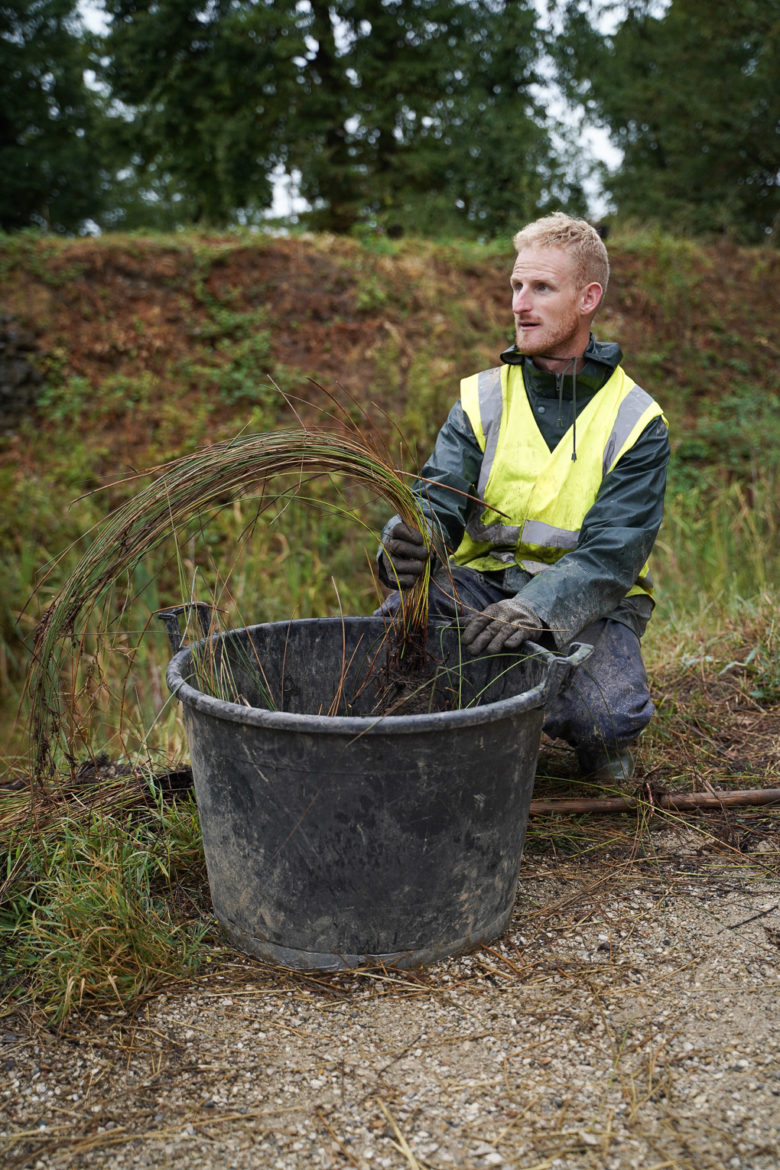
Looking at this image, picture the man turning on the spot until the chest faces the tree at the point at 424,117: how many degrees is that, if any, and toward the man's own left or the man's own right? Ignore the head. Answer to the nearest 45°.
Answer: approximately 135° to the man's own right

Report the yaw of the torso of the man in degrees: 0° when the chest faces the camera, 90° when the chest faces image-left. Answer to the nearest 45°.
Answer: approximately 45°

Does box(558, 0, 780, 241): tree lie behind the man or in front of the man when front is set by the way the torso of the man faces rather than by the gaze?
behind

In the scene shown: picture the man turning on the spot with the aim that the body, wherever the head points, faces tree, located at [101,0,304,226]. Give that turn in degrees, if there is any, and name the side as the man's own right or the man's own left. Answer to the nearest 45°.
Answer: approximately 135° to the man's own right

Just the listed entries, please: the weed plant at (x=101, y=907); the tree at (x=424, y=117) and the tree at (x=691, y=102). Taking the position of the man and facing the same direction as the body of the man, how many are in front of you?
1

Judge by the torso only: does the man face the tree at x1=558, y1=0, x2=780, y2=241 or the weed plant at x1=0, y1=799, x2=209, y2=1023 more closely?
the weed plant
